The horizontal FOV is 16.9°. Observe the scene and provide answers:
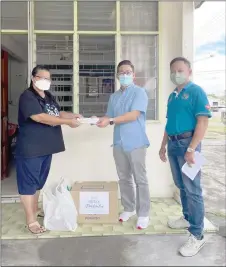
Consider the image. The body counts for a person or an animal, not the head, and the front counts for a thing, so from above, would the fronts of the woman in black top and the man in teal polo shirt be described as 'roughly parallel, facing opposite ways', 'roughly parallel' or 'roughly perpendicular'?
roughly perpendicular

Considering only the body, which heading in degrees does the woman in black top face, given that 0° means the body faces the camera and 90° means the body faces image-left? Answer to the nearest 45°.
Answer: approximately 315°

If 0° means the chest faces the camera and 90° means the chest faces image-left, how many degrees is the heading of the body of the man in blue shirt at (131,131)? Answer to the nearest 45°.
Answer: approximately 45°

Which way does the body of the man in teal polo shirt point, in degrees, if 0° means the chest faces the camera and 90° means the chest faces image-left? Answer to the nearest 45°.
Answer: approximately 45°

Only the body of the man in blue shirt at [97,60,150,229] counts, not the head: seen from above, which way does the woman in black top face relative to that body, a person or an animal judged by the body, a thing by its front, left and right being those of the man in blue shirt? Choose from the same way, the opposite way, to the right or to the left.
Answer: to the left
